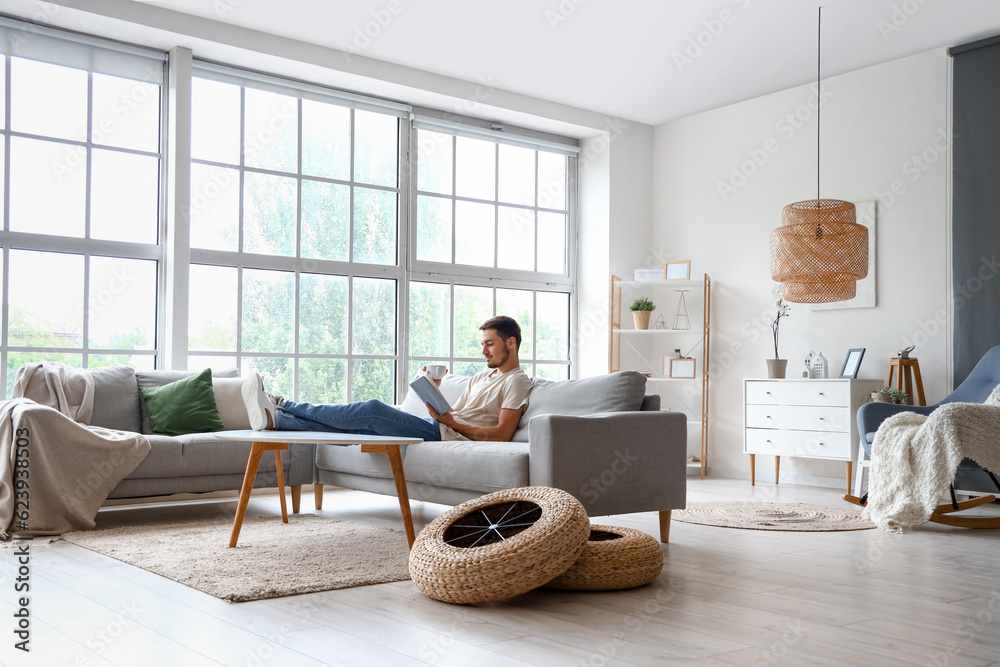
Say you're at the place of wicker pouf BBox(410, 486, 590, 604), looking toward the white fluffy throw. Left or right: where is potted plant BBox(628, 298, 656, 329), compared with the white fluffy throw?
left

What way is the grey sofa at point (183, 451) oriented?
toward the camera

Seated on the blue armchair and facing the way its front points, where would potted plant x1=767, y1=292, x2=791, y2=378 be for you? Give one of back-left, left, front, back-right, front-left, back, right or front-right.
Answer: right

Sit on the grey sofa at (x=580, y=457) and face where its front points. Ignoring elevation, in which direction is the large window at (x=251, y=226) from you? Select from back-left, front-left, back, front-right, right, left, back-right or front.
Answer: right

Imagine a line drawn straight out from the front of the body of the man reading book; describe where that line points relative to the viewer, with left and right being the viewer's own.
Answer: facing to the left of the viewer

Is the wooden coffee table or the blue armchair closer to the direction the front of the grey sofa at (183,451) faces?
the wooden coffee table

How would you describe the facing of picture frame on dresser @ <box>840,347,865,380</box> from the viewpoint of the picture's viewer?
facing the viewer and to the left of the viewer

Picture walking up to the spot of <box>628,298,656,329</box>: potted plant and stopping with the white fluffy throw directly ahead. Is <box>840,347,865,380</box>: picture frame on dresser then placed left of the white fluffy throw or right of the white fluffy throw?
left

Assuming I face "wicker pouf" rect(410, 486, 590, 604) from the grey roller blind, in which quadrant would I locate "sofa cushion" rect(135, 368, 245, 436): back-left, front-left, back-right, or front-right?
front-right

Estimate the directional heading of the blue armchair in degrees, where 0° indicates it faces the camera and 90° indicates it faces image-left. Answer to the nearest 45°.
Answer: approximately 45°

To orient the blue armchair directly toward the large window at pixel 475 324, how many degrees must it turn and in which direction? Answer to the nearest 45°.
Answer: approximately 45° to its right

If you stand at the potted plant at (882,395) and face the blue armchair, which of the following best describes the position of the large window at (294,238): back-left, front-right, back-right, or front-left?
back-right

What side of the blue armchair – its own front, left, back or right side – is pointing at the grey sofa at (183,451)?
front
